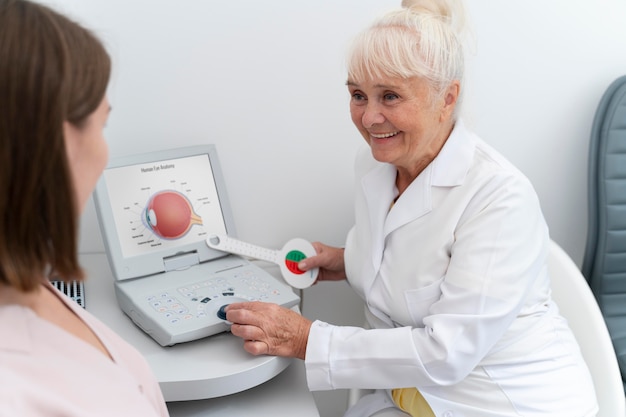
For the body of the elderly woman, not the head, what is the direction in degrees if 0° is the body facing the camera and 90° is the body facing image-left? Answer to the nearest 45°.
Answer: approximately 45°

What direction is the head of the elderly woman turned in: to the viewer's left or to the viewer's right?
to the viewer's left
